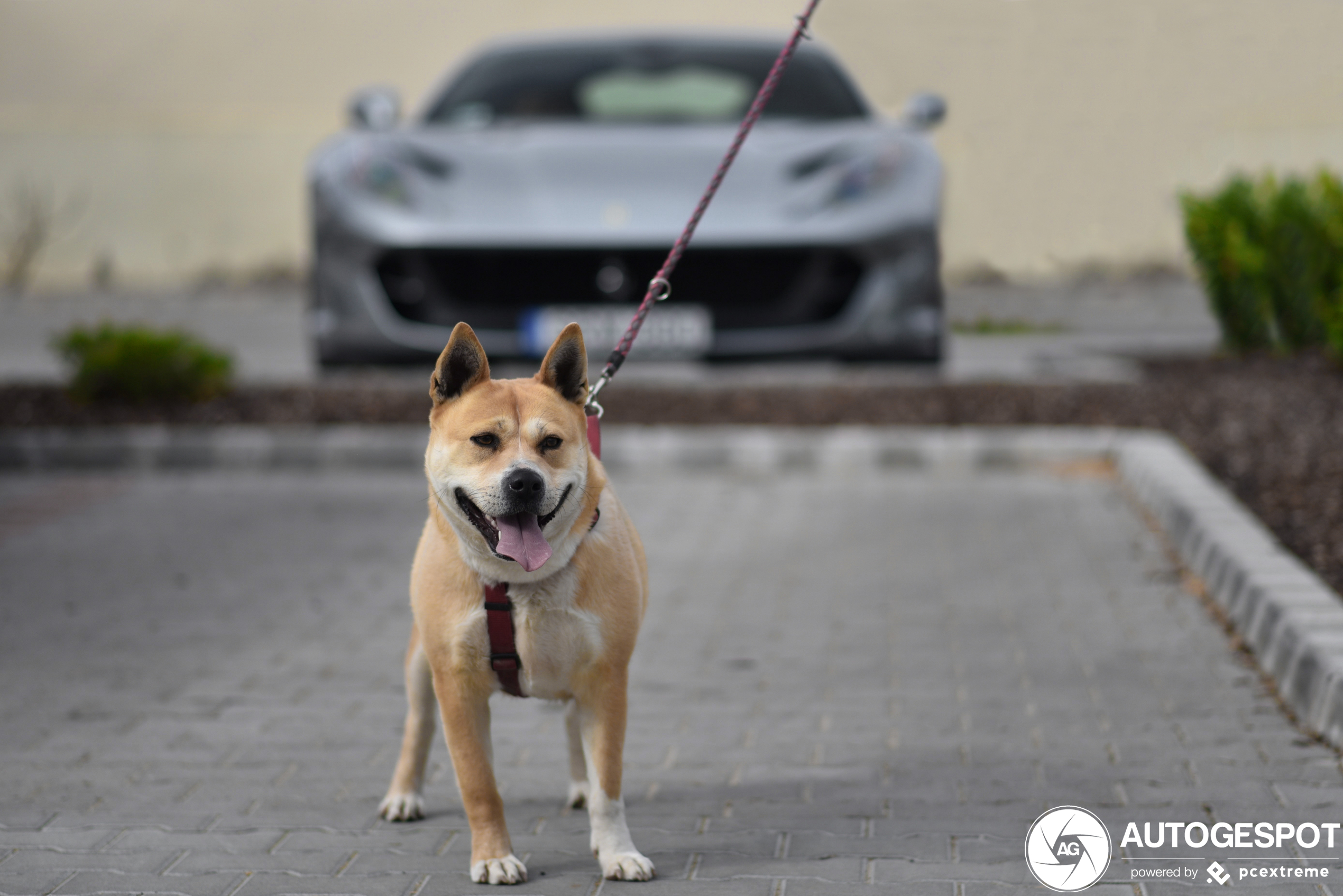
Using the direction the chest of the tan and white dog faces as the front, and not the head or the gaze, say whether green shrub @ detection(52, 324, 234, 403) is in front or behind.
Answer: behind

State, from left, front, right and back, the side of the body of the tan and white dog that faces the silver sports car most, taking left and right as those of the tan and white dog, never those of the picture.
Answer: back

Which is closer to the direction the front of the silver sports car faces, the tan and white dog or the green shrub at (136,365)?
the tan and white dog

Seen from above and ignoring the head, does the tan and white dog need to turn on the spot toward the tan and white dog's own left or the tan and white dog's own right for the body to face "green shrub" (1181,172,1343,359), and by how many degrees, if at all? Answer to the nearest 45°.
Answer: approximately 135° to the tan and white dog's own left

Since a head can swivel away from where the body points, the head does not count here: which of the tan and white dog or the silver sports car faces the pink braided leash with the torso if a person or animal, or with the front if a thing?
the silver sports car

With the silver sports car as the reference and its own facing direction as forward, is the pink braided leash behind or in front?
in front

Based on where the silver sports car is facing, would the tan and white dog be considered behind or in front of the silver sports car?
in front

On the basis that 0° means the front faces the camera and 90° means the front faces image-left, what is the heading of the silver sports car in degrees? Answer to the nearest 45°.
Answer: approximately 0°

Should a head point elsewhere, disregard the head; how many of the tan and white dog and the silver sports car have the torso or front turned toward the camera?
2

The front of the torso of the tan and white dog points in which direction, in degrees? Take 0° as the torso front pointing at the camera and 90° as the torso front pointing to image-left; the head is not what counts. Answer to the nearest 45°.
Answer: approximately 0°
